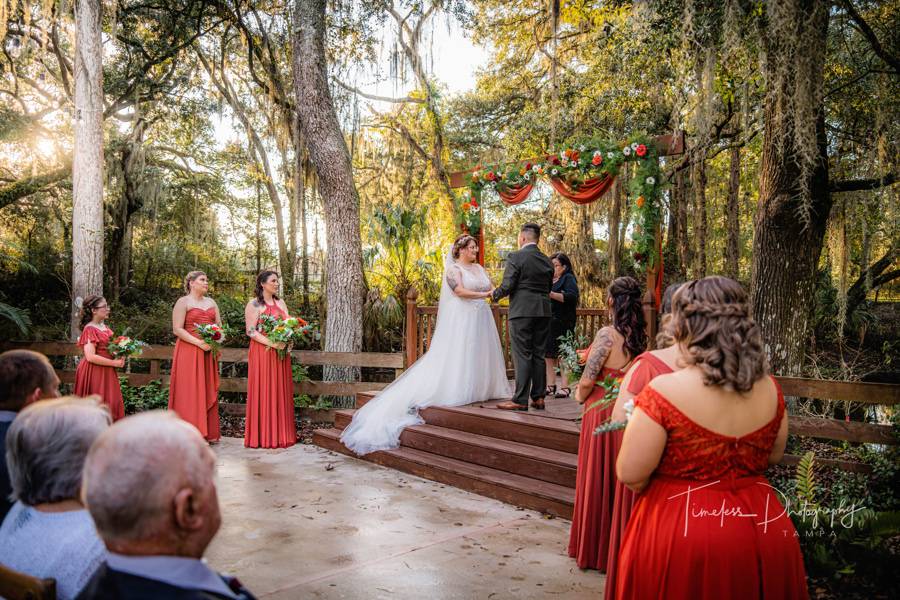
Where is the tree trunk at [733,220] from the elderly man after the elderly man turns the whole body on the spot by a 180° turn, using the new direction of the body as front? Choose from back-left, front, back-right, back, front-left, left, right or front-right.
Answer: back

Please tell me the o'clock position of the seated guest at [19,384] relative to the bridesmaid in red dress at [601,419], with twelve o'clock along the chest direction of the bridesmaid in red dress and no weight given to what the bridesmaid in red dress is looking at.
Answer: The seated guest is roughly at 9 o'clock from the bridesmaid in red dress.

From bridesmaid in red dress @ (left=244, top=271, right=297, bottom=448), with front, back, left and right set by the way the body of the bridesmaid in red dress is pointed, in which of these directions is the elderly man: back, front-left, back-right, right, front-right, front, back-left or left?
front-right

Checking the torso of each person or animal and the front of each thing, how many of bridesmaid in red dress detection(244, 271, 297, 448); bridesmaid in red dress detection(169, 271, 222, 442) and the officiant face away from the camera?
0

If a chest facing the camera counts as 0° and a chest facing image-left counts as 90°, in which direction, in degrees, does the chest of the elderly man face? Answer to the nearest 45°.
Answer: approximately 225°

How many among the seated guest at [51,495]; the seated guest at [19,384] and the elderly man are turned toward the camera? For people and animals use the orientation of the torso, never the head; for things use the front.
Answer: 0

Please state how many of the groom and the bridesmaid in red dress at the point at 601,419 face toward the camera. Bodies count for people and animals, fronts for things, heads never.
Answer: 0

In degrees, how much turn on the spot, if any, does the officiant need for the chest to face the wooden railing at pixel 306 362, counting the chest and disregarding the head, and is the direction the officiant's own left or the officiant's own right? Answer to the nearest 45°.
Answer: approximately 45° to the officiant's own right

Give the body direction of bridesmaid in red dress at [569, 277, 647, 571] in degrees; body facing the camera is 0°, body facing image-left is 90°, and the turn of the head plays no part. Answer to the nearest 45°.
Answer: approximately 135°

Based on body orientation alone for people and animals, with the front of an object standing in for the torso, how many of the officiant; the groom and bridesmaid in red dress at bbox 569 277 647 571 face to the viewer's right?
0

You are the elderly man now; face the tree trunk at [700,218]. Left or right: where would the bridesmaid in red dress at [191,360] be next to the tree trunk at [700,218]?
left

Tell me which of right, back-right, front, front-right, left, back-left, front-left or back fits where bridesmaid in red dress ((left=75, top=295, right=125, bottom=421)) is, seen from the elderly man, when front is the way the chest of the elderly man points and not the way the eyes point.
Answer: front-left

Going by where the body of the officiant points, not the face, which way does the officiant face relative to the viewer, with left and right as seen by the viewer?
facing the viewer and to the left of the viewer

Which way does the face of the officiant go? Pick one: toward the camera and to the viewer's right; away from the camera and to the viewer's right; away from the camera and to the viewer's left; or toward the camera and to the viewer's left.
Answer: toward the camera and to the viewer's left

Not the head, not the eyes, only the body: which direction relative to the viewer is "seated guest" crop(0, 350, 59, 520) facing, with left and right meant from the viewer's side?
facing away from the viewer and to the right of the viewer

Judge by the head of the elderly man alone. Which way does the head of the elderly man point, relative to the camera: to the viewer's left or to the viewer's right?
to the viewer's right

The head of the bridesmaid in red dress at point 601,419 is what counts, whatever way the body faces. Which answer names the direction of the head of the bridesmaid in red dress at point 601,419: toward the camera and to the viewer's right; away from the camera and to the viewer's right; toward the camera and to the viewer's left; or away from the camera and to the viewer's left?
away from the camera and to the viewer's left
